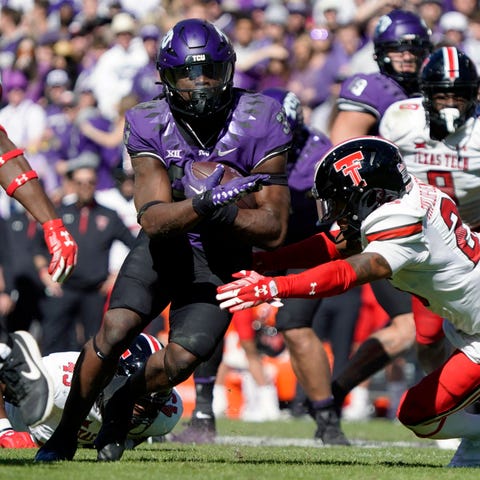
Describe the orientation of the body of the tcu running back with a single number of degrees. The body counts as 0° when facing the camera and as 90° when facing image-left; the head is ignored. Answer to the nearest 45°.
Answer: approximately 0°

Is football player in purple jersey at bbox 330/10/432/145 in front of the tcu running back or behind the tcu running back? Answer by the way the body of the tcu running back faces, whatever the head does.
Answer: behind
